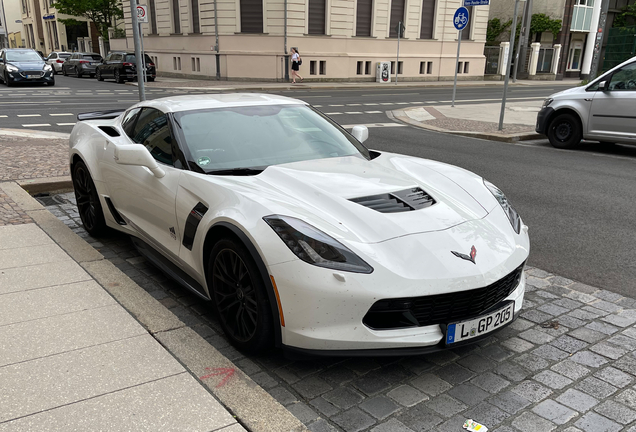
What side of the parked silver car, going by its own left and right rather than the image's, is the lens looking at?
left

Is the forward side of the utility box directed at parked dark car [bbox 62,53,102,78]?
no

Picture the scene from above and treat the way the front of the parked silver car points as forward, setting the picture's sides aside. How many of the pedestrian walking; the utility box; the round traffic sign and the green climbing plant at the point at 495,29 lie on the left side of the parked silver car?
0

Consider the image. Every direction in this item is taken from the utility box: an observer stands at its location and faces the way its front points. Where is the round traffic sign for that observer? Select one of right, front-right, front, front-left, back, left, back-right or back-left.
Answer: front

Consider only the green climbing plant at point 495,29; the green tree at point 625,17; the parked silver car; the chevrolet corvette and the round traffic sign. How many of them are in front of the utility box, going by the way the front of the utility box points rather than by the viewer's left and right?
3

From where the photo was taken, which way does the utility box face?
toward the camera

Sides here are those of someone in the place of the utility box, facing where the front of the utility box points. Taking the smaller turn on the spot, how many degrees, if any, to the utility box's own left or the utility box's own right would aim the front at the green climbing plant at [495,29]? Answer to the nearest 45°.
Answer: approximately 135° to the utility box's own left

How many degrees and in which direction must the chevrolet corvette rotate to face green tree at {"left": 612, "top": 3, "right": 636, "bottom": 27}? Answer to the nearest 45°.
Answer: approximately 90° to its left

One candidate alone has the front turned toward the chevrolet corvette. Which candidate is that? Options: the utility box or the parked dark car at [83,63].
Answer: the utility box

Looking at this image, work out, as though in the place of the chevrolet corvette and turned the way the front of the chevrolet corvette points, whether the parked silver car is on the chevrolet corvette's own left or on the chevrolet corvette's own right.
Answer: on the chevrolet corvette's own left

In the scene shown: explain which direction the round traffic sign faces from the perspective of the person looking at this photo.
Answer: facing the viewer and to the left of the viewer

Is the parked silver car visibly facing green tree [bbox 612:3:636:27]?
no

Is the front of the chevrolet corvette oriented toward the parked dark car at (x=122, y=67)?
no

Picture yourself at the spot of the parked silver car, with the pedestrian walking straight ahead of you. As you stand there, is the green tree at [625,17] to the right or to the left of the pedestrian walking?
right

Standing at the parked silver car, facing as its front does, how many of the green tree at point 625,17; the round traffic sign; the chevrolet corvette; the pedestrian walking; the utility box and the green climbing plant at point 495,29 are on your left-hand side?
1
